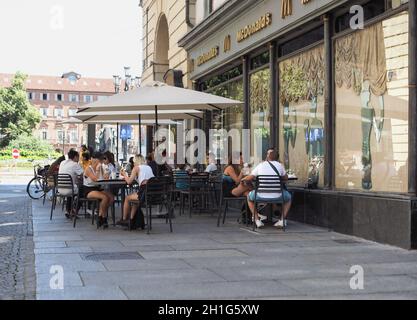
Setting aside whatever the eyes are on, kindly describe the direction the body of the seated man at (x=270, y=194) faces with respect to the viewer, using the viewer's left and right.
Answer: facing away from the viewer

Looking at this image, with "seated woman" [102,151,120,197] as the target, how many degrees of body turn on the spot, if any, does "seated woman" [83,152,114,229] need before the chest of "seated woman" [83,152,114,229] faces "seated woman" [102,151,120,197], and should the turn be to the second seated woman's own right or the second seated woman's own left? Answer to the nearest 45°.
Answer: approximately 90° to the second seated woman's own left

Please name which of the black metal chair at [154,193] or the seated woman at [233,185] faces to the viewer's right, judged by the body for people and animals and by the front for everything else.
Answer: the seated woman

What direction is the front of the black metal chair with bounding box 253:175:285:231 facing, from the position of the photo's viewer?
facing away from the viewer

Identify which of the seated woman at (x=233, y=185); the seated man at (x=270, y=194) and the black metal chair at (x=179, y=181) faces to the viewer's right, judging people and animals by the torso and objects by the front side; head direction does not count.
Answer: the seated woman

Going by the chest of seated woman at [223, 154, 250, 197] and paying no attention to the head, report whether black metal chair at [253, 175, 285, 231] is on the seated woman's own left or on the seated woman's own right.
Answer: on the seated woman's own right

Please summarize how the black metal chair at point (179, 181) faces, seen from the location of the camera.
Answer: facing away from the viewer

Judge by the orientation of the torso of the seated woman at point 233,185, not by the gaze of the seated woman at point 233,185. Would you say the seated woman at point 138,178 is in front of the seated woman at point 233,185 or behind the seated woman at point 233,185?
behind

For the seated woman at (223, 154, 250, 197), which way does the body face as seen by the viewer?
to the viewer's right

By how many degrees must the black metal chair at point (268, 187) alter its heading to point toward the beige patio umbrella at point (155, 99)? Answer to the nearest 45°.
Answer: approximately 90° to its left

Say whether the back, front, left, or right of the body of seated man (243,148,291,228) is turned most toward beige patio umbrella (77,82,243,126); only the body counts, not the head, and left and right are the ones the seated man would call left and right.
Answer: left

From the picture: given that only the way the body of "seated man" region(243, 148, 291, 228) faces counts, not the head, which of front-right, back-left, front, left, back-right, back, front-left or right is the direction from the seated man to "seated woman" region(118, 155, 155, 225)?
left

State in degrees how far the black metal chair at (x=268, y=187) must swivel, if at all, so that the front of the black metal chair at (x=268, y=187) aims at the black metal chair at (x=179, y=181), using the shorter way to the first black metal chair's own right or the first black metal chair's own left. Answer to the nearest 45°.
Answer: approximately 45° to the first black metal chair's own left

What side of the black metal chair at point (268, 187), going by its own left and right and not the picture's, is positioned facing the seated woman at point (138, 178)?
left
